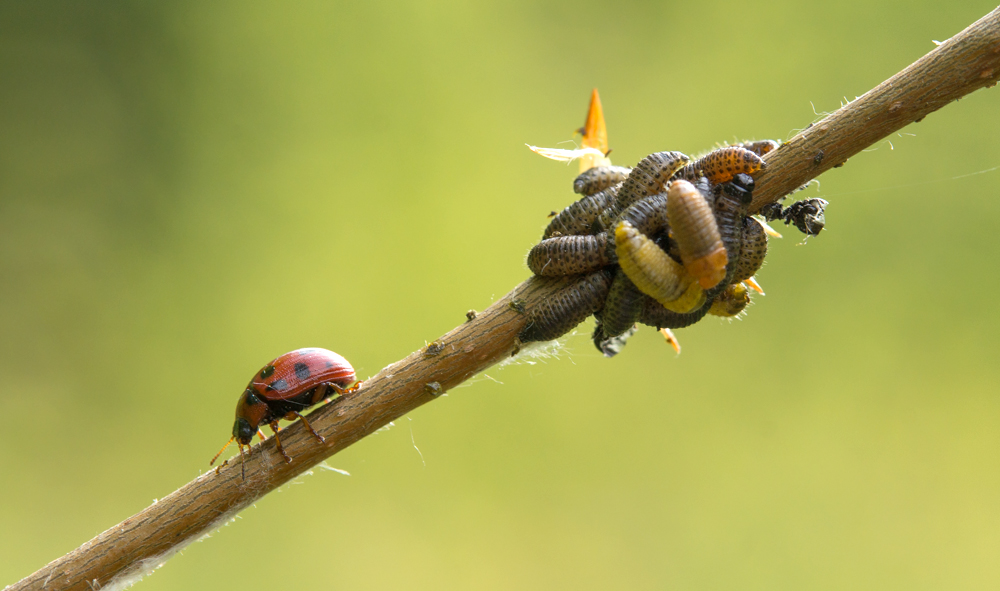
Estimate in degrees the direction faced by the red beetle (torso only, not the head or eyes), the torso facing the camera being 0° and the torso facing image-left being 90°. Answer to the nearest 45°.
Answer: approximately 90°

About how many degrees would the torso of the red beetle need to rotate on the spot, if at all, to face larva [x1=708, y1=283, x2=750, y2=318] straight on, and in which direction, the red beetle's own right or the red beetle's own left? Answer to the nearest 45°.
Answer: approximately 135° to the red beetle's own left

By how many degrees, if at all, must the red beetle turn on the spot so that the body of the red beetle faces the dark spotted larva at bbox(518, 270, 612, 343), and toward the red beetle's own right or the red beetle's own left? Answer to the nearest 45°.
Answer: approximately 135° to the red beetle's own left

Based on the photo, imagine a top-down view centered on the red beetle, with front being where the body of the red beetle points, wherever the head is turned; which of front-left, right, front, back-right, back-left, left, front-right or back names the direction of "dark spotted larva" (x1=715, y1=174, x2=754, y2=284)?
back-left

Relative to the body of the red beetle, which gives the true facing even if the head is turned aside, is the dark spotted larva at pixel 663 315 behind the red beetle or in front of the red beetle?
behind

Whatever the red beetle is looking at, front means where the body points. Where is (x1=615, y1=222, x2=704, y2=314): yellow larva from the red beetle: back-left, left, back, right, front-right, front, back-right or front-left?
back-left

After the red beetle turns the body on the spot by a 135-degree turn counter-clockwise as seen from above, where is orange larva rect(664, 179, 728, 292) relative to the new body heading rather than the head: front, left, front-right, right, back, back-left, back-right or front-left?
front

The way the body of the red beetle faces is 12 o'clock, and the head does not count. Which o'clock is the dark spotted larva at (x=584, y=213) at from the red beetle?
The dark spotted larva is roughly at 7 o'clock from the red beetle.

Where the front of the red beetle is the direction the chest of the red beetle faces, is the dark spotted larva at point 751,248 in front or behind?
behind

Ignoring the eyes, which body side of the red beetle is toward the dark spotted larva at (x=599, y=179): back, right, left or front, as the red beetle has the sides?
back
